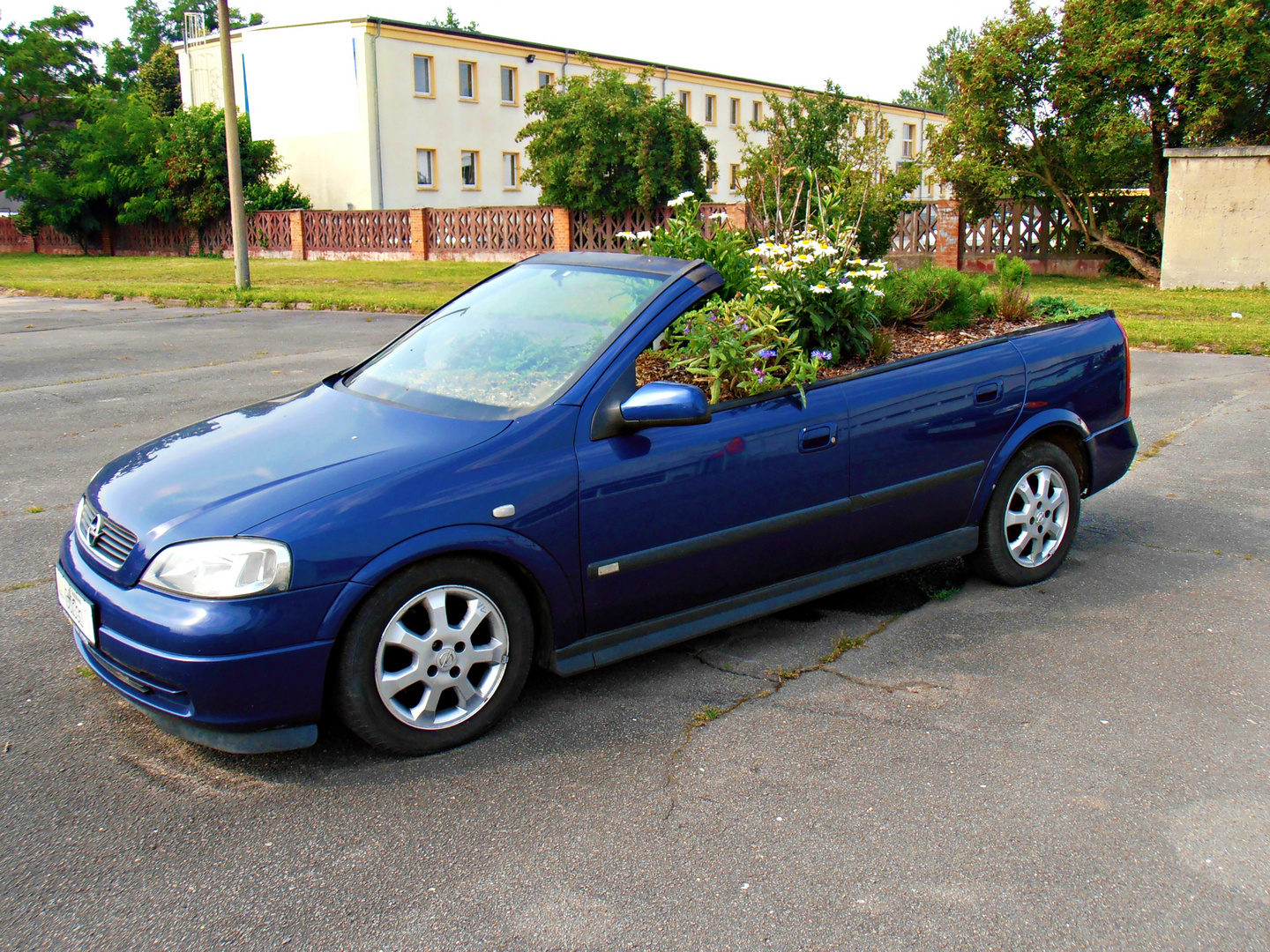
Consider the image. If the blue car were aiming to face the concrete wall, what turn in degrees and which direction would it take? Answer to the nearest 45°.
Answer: approximately 180°

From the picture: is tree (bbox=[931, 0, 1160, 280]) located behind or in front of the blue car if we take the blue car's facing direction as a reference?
behind

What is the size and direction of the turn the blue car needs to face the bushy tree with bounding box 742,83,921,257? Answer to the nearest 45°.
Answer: approximately 180°

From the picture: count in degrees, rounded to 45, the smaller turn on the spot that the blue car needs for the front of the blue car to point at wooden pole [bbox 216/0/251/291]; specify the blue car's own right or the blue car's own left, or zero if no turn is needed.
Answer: approximately 135° to the blue car's own right

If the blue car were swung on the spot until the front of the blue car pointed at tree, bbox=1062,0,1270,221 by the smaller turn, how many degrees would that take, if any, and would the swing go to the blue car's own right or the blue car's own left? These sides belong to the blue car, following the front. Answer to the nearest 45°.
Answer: approximately 180°

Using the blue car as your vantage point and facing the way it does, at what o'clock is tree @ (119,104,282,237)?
The tree is roughly at 4 o'clock from the blue car.

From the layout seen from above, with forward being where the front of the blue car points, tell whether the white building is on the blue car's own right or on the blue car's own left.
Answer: on the blue car's own right

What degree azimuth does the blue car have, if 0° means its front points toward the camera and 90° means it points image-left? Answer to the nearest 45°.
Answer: approximately 45°

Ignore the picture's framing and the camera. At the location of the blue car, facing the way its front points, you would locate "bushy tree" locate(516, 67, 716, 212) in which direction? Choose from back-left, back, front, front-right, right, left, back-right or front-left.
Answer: back-right

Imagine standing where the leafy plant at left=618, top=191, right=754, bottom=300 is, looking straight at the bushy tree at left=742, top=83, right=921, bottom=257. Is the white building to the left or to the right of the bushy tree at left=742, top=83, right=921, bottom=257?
left
